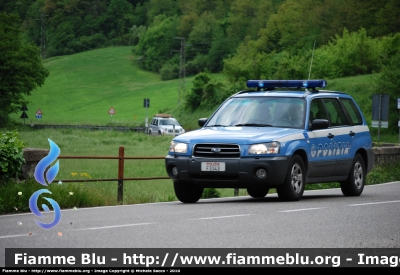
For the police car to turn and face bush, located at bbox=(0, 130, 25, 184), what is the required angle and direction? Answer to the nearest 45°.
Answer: approximately 45° to its right

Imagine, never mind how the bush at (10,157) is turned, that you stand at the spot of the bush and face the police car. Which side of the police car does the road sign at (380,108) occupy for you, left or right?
left

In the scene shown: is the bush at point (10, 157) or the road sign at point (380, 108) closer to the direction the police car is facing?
the bush

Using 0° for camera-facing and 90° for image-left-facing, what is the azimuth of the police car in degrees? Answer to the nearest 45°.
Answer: approximately 45°
